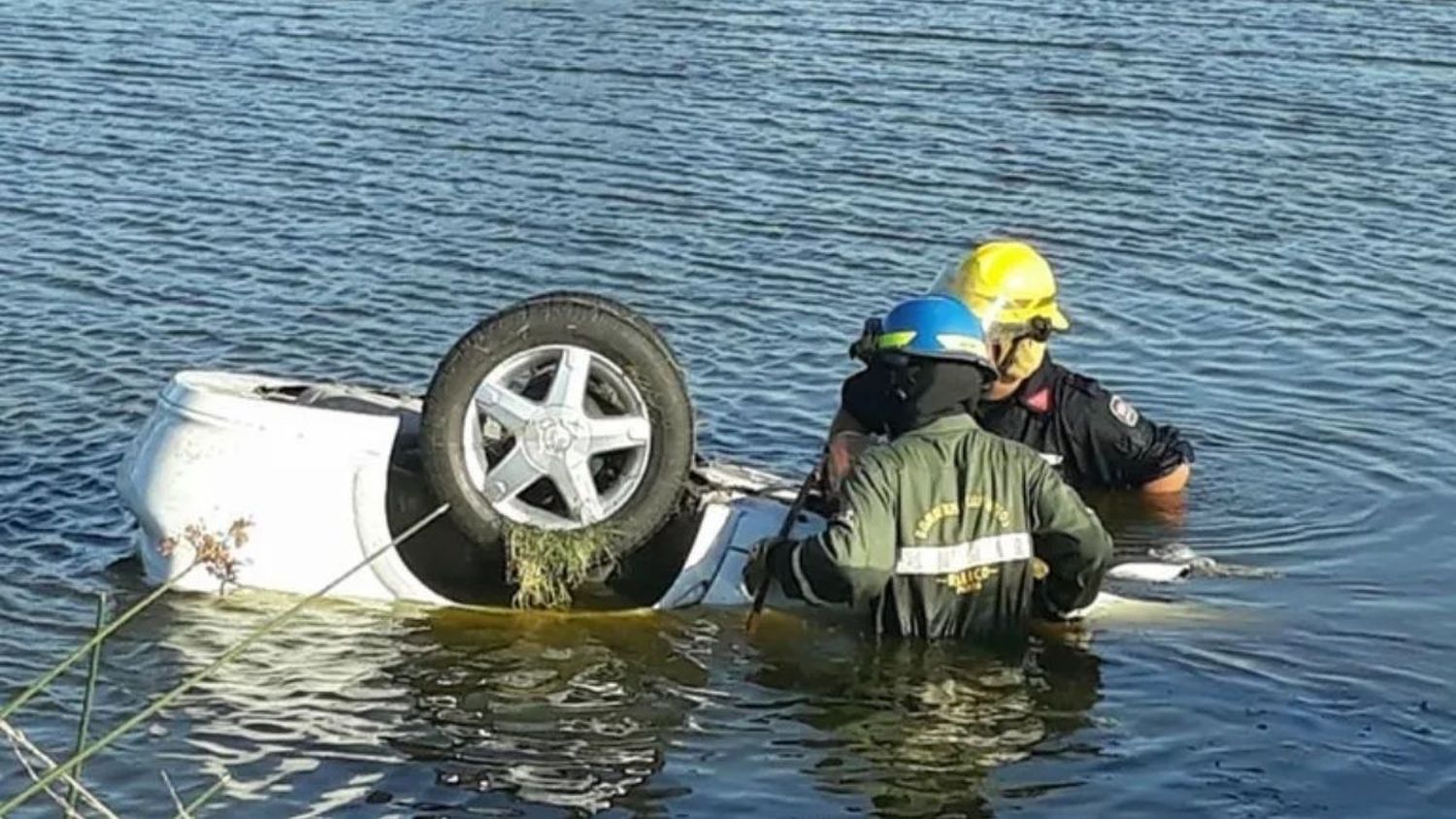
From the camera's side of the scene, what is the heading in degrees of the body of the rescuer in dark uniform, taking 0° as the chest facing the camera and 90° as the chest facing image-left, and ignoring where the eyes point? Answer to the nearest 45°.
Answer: approximately 45°

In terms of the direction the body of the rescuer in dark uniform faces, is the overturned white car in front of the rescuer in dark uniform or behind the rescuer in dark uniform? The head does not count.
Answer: in front

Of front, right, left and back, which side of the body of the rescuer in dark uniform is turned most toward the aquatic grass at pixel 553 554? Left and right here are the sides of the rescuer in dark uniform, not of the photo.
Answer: front

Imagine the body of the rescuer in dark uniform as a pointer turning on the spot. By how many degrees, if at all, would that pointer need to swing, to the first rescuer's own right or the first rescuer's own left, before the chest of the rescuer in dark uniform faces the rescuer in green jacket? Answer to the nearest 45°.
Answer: approximately 45° to the first rescuer's own left
